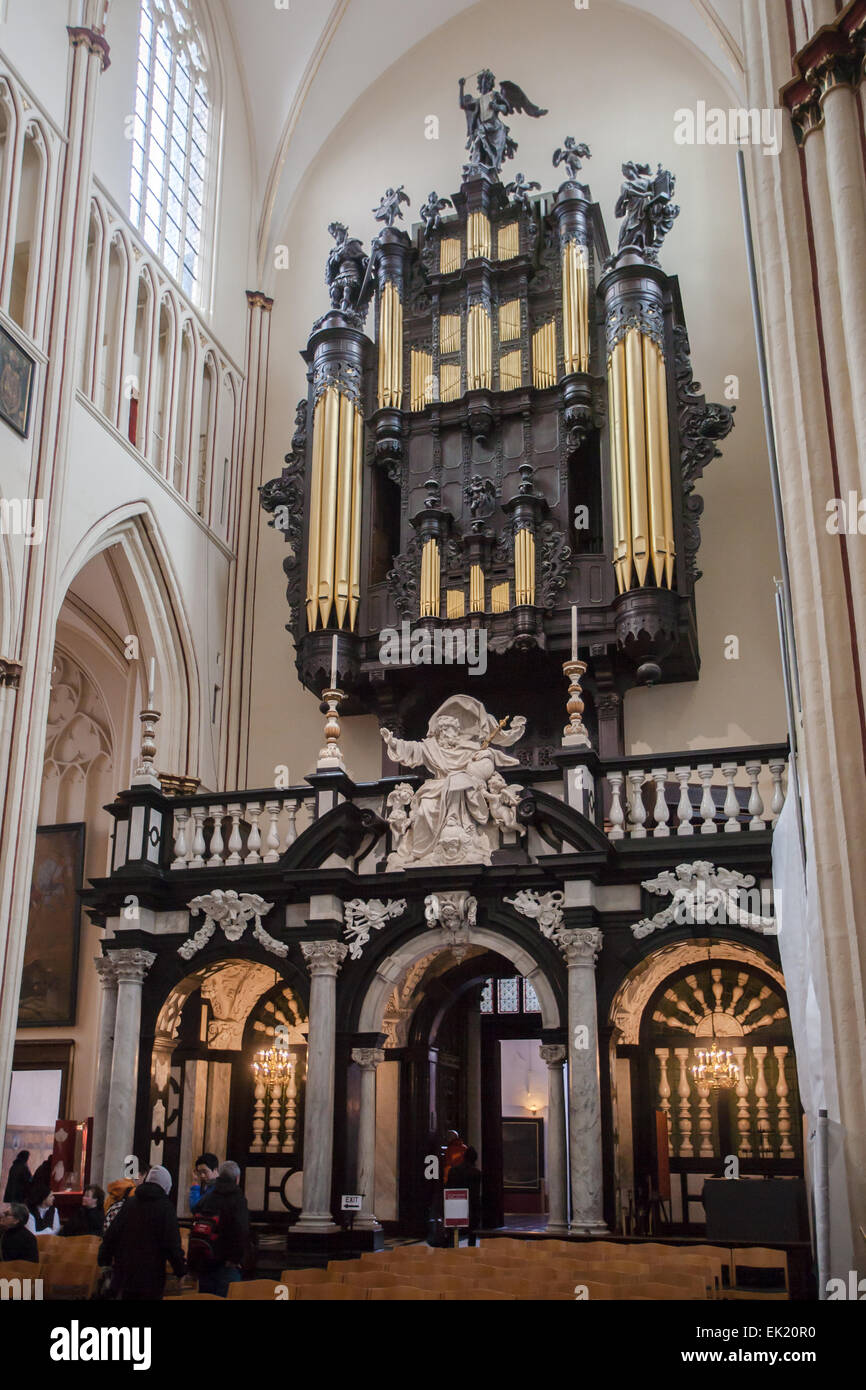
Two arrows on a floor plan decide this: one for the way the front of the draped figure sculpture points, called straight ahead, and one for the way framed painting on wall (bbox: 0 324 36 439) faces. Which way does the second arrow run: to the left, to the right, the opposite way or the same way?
to the left

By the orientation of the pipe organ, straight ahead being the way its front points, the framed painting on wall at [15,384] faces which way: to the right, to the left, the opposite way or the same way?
to the left

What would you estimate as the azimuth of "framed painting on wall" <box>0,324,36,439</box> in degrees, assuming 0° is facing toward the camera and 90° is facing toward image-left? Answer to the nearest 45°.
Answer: approximately 270°

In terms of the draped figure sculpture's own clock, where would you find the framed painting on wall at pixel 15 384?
The framed painting on wall is roughly at 3 o'clock from the draped figure sculpture.

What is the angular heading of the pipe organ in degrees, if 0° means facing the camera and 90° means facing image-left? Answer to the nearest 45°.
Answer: approximately 0°
